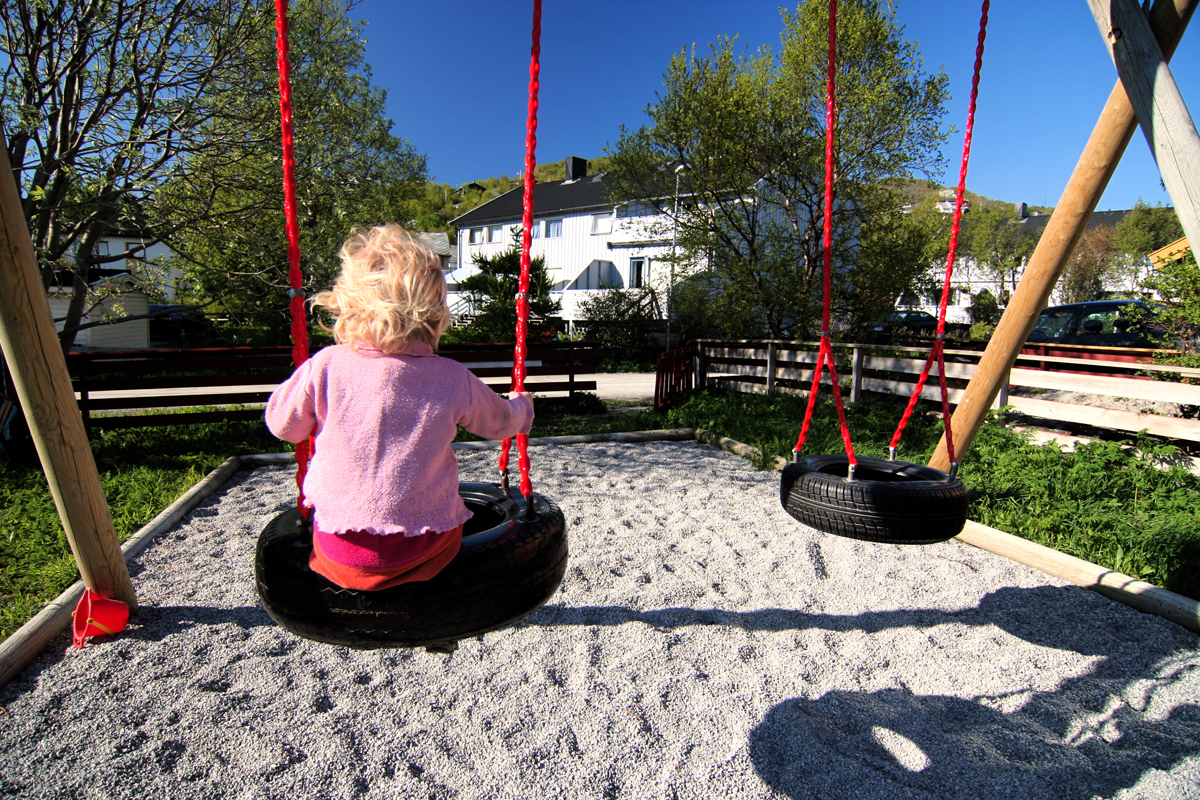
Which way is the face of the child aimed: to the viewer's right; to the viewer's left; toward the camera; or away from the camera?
away from the camera

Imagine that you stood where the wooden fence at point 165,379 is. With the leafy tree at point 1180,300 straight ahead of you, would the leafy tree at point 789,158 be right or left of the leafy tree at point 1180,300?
left

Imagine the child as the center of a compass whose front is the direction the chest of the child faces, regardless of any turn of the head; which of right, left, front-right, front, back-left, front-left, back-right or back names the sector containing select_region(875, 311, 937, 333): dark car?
front-right

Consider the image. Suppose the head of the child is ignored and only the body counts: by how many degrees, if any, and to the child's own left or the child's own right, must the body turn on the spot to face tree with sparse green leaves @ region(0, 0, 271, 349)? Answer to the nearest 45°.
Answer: approximately 45° to the child's own left

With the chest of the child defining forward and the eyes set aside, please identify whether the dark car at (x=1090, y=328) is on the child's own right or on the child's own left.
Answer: on the child's own right

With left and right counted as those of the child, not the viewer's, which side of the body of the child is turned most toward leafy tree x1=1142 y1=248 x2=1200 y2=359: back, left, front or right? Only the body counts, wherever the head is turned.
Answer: right

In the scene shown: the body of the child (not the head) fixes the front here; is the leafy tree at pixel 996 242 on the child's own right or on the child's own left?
on the child's own right

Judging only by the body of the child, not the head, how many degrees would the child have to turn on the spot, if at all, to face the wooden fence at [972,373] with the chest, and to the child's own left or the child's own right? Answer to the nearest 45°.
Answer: approximately 45° to the child's own right

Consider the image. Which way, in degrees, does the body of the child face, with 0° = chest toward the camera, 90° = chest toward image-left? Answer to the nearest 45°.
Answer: approximately 180°

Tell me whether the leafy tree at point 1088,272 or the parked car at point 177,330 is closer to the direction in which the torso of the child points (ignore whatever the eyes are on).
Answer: the parked car

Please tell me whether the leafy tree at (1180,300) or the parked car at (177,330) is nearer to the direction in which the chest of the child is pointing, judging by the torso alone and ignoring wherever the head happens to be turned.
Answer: the parked car

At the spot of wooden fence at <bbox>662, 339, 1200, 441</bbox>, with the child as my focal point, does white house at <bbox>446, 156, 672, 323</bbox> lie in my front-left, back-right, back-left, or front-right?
back-right
